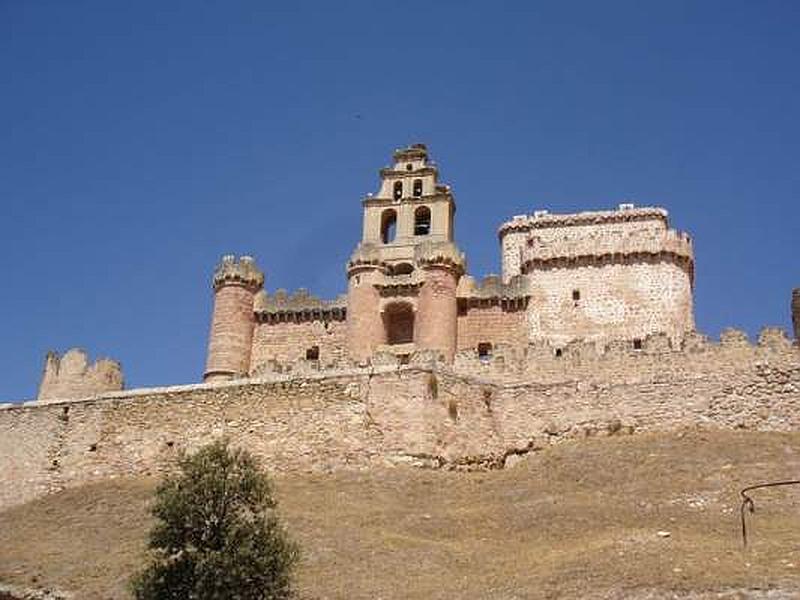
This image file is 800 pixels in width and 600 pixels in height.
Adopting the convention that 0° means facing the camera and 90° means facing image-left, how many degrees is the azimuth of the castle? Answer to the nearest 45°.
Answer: approximately 0°

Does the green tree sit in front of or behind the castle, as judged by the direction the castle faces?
in front
